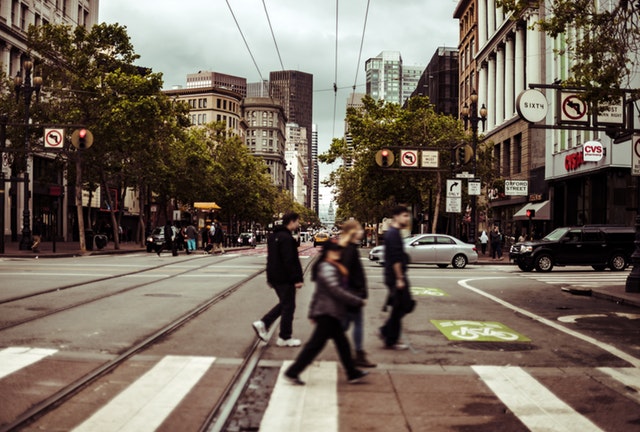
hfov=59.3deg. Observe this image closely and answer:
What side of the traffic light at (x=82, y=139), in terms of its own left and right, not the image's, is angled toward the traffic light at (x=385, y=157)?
left

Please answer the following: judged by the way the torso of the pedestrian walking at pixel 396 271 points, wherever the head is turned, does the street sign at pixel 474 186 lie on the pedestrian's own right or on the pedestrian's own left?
on the pedestrian's own left

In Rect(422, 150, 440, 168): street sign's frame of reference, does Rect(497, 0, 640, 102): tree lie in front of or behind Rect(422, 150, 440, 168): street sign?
in front

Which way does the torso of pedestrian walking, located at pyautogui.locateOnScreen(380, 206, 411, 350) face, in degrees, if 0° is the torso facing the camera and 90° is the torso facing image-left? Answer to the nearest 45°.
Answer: approximately 270°

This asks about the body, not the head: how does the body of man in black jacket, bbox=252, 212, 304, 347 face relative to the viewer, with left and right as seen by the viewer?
facing to the right of the viewer

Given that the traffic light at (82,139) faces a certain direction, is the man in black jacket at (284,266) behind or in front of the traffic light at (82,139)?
in front

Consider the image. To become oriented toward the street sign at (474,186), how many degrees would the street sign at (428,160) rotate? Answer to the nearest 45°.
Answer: approximately 90° to its left
